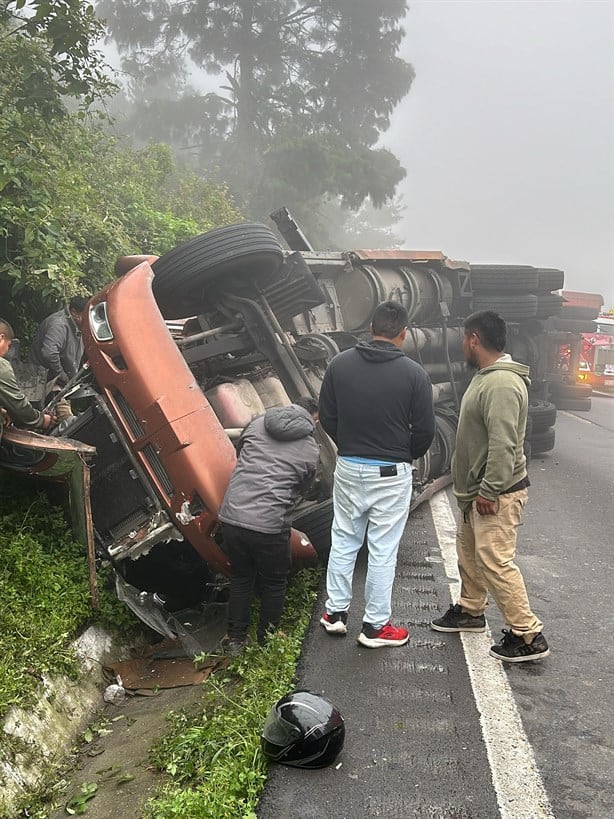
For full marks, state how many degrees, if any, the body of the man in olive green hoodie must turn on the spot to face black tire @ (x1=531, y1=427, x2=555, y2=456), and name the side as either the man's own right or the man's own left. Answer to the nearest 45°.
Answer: approximately 90° to the man's own right

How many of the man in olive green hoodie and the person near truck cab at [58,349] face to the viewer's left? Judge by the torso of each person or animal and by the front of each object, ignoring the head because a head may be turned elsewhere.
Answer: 1

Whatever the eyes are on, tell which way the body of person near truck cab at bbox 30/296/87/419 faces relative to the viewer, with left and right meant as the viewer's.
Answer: facing to the right of the viewer

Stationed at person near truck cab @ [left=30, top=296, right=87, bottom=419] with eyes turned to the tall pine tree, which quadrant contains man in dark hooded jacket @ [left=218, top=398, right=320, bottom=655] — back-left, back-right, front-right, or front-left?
back-right

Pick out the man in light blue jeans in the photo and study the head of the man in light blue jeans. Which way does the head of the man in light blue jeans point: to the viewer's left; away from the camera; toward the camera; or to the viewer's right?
away from the camera

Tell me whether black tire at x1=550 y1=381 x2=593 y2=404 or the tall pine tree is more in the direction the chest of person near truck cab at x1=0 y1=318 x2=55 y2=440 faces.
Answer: the black tire

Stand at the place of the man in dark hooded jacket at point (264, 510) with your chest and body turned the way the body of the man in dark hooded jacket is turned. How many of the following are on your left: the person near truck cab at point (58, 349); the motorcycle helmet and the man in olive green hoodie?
1

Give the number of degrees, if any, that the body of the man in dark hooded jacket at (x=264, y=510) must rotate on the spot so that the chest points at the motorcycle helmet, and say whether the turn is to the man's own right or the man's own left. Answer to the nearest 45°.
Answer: approximately 135° to the man's own right

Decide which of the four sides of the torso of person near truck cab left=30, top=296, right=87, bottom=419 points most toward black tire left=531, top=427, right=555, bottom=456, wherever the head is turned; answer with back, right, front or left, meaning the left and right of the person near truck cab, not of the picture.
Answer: front

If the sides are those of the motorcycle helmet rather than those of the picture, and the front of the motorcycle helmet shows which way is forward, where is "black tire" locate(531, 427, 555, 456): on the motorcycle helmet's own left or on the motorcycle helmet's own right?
on the motorcycle helmet's own right

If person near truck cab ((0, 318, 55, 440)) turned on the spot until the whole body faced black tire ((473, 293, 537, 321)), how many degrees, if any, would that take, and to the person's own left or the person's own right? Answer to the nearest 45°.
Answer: approximately 45° to the person's own left

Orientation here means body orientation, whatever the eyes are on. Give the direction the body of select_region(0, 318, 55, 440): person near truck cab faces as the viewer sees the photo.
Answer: to the viewer's right

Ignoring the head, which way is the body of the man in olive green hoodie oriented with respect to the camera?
to the viewer's left

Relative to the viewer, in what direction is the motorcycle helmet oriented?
to the viewer's left

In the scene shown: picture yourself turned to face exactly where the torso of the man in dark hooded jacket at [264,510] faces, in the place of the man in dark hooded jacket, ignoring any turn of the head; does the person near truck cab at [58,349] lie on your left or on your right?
on your left
